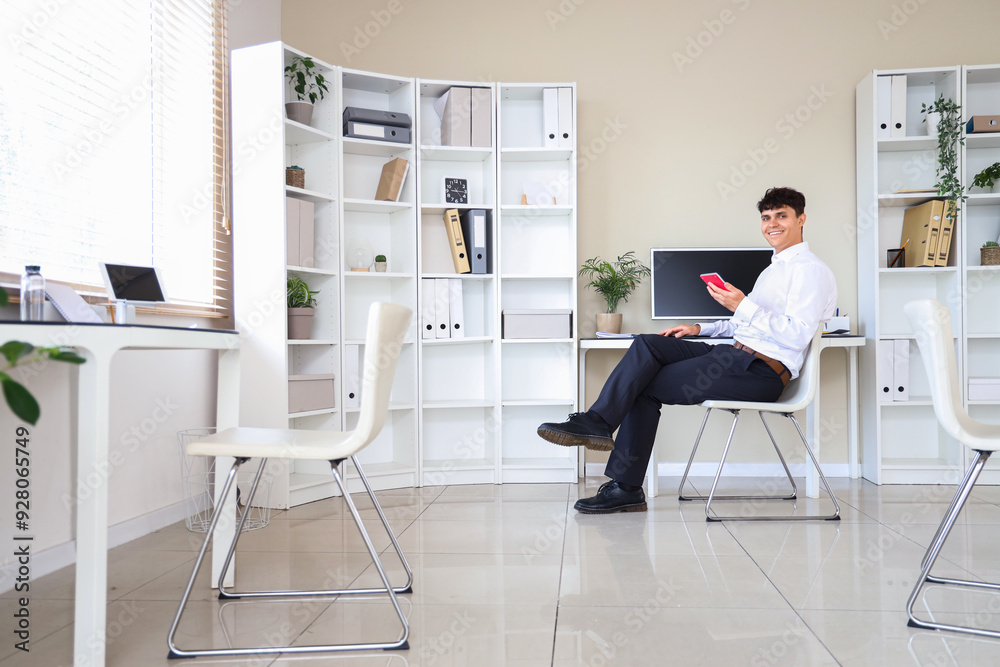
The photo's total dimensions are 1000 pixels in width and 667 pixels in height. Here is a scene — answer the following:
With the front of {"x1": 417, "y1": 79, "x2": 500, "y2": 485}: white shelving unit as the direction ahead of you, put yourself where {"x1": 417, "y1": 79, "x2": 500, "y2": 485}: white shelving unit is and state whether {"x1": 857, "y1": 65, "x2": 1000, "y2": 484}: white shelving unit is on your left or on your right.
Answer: on your left

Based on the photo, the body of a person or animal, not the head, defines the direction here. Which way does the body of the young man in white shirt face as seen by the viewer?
to the viewer's left

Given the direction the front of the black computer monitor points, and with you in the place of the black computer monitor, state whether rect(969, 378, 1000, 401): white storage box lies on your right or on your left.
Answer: on your left

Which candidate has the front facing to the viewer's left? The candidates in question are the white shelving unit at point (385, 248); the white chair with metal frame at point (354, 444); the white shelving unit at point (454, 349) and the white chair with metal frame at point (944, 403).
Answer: the white chair with metal frame at point (354, 444)

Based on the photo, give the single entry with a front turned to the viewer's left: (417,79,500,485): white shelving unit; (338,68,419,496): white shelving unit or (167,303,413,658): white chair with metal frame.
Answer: the white chair with metal frame

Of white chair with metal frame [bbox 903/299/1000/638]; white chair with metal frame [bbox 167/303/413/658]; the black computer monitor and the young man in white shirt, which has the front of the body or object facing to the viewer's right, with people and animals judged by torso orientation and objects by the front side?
white chair with metal frame [bbox 903/299/1000/638]

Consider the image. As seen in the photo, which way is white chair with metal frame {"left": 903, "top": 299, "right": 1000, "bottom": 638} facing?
to the viewer's right

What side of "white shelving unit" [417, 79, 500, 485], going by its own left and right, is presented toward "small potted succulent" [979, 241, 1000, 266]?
left

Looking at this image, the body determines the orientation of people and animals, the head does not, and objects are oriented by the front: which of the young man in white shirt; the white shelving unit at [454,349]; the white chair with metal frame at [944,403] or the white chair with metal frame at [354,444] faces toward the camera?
the white shelving unit
